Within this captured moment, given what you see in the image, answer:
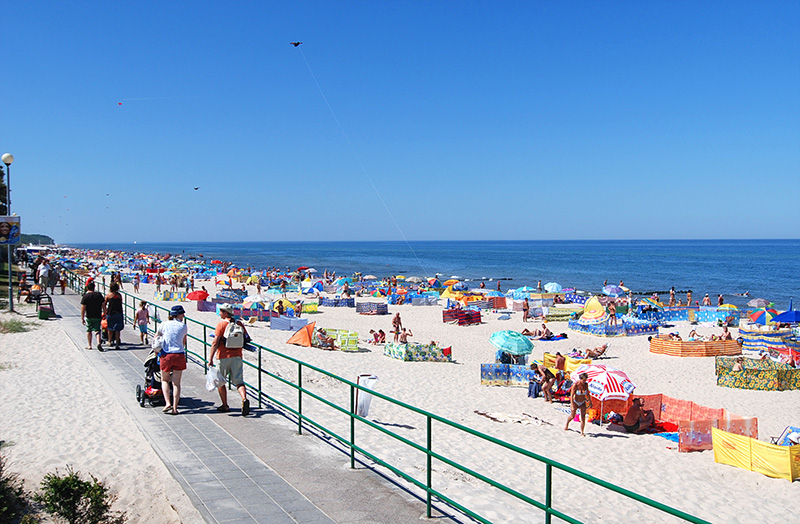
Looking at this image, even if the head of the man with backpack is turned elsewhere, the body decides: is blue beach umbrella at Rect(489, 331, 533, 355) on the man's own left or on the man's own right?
on the man's own right

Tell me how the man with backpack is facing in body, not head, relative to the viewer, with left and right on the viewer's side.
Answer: facing away from the viewer and to the left of the viewer

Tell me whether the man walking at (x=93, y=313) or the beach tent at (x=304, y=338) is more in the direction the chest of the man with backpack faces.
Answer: the man walking

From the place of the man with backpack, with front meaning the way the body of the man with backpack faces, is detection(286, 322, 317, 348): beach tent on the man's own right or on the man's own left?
on the man's own right

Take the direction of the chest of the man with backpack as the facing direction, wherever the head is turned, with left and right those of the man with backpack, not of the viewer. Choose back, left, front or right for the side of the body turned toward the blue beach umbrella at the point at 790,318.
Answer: right

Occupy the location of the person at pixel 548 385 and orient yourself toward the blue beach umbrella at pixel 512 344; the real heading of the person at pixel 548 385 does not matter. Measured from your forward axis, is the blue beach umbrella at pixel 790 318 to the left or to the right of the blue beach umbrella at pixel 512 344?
right

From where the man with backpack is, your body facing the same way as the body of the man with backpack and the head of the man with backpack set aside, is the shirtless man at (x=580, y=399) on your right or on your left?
on your right

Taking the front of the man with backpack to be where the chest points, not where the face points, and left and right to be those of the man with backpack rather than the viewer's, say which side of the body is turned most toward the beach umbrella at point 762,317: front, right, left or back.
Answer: right
